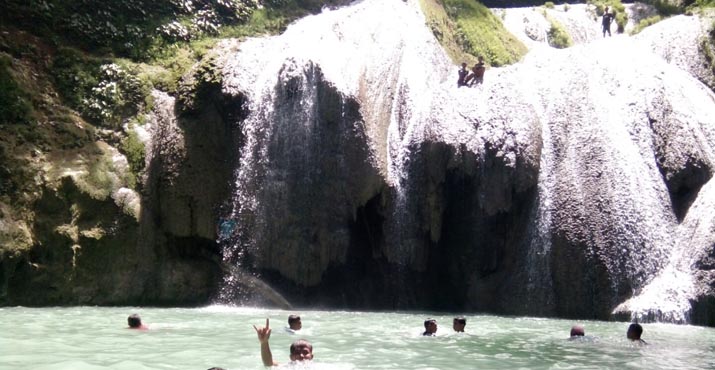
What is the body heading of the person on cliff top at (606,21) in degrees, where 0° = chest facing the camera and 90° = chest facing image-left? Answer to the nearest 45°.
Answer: approximately 0°

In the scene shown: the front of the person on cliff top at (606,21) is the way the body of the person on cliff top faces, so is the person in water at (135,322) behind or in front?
in front

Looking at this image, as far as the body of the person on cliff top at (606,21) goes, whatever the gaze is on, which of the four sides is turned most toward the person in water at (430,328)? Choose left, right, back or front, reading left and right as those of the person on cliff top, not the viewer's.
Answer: front

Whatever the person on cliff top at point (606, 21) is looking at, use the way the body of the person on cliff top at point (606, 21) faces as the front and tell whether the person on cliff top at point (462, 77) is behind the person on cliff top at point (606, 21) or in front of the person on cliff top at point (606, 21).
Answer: in front

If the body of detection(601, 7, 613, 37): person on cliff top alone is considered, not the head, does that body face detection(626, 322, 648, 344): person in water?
yes

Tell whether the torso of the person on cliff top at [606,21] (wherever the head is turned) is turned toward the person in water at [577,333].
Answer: yes
